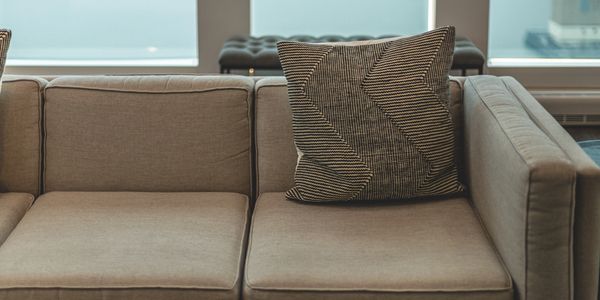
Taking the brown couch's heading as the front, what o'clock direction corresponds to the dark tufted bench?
The dark tufted bench is roughly at 6 o'clock from the brown couch.

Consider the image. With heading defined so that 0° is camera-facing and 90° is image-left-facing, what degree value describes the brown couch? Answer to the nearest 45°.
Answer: approximately 0°

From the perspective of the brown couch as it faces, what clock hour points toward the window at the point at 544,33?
The window is roughly at 7 o'clock from the brown couch.

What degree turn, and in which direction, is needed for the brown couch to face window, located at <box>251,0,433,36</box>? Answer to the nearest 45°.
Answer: approximately 180°

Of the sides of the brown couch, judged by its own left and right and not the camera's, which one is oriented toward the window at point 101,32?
back
